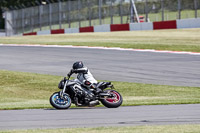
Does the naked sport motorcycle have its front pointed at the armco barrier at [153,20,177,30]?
no

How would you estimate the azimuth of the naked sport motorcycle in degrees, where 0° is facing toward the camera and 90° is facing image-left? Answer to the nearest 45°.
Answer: approximately 90°

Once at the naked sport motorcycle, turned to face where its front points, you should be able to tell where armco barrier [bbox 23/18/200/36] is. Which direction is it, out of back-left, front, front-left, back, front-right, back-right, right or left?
right

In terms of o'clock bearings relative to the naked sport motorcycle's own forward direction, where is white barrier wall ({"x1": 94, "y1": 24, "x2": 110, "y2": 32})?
The white barrier wall is roughly at 3 o'clock from the naked sport motorcycle.

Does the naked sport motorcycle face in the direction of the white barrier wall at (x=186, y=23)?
no

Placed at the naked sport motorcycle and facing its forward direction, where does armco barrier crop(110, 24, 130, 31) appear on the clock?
The armco barrier is roughly at 3 o'clock from the naked sport motorcycle.

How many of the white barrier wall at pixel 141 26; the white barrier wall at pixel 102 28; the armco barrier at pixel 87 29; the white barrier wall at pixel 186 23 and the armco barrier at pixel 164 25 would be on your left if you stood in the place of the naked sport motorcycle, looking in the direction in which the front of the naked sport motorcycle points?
0

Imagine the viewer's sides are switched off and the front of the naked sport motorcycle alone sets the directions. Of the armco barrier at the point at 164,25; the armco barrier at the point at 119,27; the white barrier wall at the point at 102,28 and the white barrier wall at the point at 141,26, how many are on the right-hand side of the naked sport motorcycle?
4
